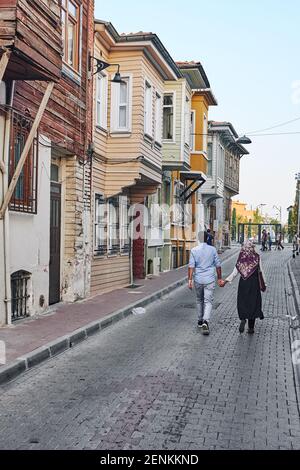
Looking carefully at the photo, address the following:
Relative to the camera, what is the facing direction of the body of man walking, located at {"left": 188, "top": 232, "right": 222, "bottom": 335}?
away from the camera

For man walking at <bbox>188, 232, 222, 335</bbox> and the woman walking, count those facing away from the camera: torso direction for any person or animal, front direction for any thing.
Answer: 2

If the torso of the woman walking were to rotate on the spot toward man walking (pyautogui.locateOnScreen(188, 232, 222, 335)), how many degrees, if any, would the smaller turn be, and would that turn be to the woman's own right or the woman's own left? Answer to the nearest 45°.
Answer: approximately 90° to the woman's own left

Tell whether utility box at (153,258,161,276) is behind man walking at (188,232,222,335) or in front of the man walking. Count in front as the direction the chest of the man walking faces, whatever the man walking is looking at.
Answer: in front

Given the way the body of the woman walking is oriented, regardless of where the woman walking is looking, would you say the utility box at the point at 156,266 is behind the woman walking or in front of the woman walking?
in front

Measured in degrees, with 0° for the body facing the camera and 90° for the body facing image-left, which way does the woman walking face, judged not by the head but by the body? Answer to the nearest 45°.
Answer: approximately 180°

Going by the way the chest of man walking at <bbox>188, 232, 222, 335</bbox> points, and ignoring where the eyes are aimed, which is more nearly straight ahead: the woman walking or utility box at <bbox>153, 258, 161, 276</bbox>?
the utility box

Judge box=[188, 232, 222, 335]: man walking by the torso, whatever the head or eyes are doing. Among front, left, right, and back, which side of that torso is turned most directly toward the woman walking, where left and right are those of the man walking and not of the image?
right
